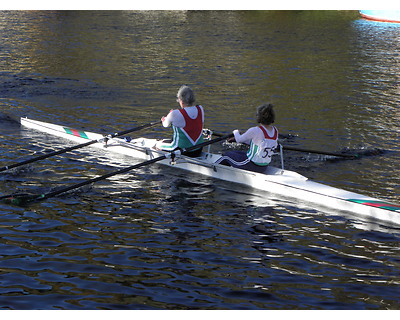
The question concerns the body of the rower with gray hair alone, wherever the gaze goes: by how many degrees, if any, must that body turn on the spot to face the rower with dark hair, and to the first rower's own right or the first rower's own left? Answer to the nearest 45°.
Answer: approximately 180°

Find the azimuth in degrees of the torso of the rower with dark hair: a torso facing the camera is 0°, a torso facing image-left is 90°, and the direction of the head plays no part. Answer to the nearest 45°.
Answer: approximately 135°

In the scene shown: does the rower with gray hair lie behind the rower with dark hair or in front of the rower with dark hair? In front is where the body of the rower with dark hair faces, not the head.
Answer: in front

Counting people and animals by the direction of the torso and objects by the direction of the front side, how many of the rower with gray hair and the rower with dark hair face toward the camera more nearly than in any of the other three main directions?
0

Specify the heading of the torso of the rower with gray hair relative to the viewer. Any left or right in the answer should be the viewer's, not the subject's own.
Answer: facing away from the viewer and to the left of the viewer

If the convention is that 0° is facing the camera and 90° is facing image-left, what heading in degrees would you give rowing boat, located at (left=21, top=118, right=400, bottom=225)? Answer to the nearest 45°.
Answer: approximately 315°
